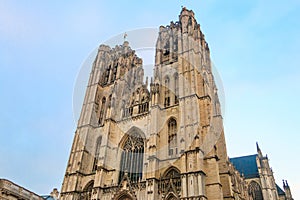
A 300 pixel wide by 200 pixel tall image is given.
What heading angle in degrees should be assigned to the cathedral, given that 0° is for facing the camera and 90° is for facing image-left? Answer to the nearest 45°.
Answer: approximately 45°
